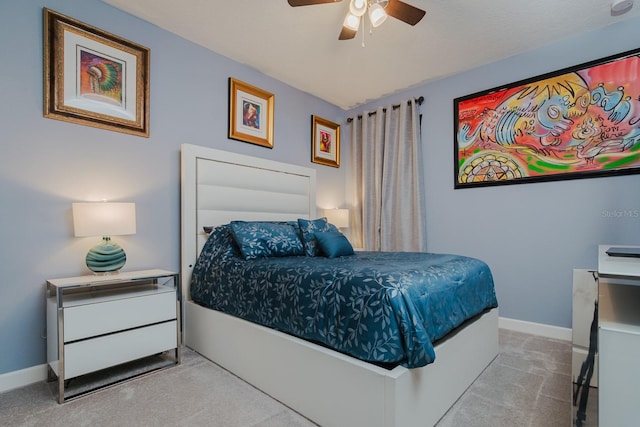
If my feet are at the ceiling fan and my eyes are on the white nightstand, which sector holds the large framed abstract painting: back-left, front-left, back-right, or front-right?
back-right

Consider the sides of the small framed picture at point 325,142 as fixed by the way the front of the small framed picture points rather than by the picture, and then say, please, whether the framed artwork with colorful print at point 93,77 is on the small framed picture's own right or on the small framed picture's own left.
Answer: on the small framed picture's own right

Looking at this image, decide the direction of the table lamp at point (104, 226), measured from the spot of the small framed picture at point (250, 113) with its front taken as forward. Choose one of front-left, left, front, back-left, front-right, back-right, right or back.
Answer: right

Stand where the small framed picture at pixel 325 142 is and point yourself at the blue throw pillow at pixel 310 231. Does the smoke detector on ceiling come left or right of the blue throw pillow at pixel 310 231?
left

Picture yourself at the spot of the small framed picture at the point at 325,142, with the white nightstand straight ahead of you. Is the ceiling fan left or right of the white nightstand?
left

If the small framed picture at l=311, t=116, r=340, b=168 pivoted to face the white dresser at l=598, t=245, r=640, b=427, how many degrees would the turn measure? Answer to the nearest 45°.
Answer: approximately 45° to its right

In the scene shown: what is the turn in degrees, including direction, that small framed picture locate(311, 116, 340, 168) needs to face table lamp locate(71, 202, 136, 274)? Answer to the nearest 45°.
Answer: approximately 90° to its right

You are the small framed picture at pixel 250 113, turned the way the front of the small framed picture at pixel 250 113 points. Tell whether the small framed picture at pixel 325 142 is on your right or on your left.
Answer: on your left

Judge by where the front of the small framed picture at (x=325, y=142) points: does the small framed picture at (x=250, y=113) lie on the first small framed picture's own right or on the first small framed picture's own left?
on the first small framed picture's own right

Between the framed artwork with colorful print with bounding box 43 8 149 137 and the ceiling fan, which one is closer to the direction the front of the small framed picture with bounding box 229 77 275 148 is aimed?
the ceiling fan

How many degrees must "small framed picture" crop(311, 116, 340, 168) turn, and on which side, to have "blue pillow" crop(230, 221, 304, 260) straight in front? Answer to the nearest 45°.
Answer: approximately 45° to its right

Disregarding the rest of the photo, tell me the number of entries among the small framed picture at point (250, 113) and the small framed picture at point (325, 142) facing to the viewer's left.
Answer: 0

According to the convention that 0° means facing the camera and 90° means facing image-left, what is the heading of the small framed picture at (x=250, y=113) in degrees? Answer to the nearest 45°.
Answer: approximately 315°

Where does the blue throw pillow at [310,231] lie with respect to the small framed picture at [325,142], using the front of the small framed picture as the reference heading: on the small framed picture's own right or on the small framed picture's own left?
on the small framed picture's own right

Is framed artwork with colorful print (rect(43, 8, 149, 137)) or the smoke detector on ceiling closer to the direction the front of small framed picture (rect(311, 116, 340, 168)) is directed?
the smoke detector on ceiling
